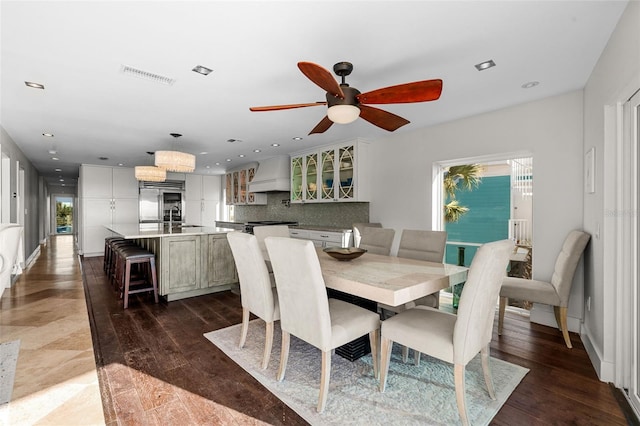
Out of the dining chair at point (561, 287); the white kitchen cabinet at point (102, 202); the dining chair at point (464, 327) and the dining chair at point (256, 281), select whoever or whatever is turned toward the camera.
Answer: the white kitchen cabinet

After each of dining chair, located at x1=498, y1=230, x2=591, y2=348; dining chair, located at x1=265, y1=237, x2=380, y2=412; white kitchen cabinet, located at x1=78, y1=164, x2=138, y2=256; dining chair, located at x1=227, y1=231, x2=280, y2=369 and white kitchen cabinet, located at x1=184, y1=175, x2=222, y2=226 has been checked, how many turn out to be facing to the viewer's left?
1

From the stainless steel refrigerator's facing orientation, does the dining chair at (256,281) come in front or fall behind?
in front

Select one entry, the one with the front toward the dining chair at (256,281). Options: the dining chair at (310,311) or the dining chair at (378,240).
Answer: the dining chair at (378,240)

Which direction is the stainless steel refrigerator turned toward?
toward the camera

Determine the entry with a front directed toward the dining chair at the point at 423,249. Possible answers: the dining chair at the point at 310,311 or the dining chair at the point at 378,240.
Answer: the dining chair at the point at 310,311

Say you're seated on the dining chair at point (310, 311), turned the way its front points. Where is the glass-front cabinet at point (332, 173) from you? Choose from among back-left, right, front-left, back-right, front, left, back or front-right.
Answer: front-left

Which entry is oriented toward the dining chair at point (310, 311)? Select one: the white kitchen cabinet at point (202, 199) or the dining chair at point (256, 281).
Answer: the white kitchen cabinet

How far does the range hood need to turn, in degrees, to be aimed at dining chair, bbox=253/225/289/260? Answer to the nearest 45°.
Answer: approximately 45° to its left

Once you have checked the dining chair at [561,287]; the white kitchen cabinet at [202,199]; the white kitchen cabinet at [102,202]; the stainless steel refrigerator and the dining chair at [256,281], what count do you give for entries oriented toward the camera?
3

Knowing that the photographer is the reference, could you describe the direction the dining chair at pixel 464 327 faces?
facing away from the viewer and to the left of the viewer

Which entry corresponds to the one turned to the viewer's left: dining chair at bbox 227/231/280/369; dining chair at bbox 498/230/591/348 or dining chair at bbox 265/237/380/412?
dining chair at bbox 498/230/591/348

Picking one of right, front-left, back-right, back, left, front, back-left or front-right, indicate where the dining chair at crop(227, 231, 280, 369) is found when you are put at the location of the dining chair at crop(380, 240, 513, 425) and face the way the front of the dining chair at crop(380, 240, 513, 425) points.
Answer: front-left

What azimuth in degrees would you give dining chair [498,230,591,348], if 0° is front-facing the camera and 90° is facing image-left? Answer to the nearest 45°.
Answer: approximately 90°

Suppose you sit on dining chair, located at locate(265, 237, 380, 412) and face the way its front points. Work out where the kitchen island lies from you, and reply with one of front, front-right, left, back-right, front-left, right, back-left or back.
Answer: left

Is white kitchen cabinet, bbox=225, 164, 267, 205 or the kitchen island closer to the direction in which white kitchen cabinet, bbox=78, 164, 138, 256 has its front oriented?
the kitchen island

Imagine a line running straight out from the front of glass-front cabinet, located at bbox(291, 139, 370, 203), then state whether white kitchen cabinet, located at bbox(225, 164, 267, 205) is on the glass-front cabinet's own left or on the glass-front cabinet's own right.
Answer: on the glass-front cabinet's own right

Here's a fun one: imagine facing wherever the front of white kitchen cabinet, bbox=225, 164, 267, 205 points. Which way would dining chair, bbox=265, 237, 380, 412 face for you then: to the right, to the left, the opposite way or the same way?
the opposite way

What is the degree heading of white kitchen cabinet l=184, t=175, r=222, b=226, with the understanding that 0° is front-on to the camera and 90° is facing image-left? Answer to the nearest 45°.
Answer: approximately 0°

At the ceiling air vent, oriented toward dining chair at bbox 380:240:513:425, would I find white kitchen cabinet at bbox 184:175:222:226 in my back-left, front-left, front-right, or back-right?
back-left

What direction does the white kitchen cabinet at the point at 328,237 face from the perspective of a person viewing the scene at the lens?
facing the viewer and to the left of the viewer

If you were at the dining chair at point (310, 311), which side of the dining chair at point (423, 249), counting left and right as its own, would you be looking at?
front

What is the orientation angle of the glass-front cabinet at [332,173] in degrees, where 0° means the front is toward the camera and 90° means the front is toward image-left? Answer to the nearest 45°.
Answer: approximately 45°
